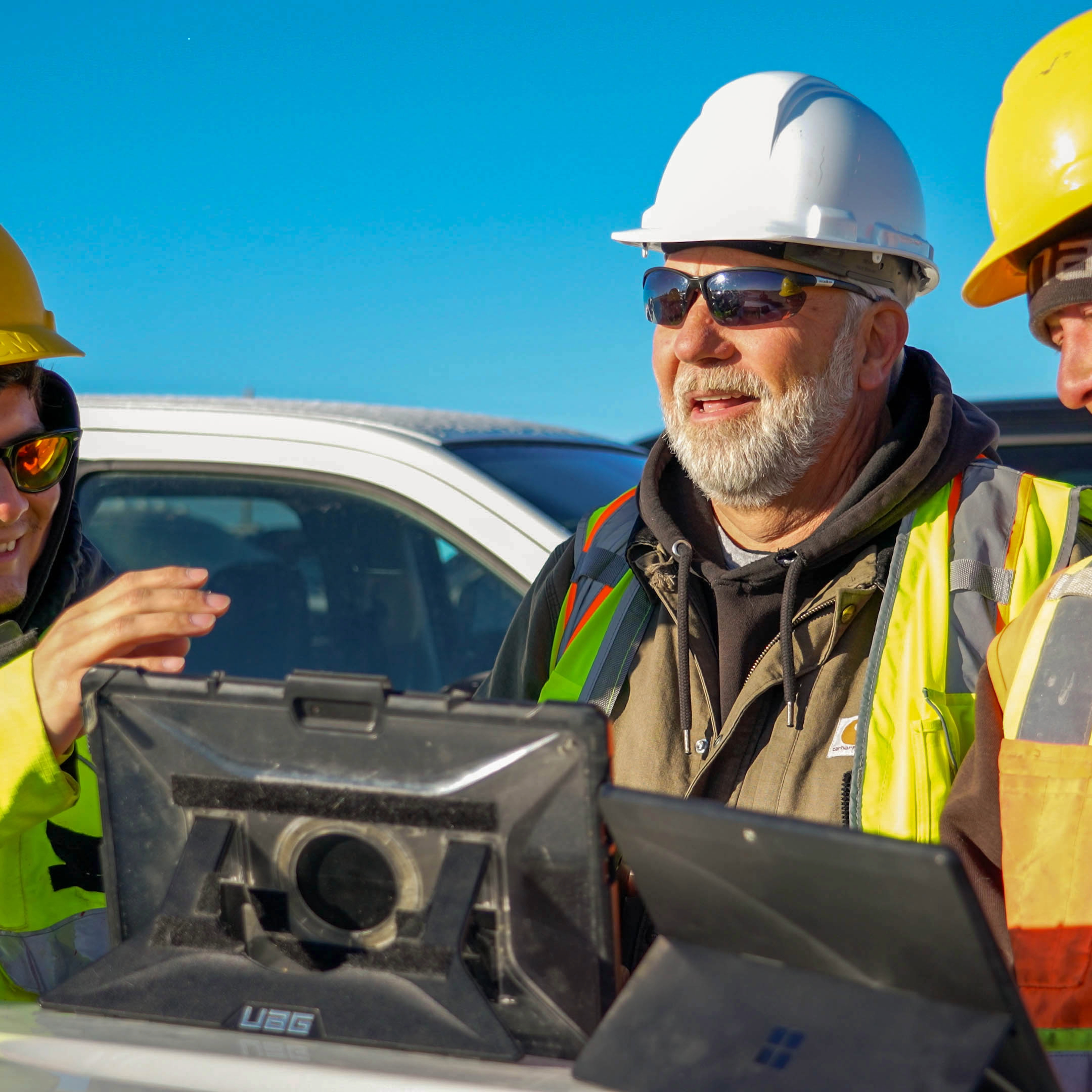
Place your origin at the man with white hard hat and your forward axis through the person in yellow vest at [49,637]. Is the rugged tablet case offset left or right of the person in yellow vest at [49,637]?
left

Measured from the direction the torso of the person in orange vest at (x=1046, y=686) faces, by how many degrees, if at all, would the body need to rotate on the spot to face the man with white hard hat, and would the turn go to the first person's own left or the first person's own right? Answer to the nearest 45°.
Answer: approximately 90° to the first person's own right

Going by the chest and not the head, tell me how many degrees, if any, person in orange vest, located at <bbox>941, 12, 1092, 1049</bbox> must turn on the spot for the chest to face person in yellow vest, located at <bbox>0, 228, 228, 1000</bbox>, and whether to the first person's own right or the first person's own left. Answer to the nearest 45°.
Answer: approximately 45° to the first person's own right

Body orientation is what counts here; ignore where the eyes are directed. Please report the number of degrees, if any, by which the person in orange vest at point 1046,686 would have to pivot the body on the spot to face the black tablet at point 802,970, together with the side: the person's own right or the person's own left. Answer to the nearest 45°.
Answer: approximately 45° to the person's own left

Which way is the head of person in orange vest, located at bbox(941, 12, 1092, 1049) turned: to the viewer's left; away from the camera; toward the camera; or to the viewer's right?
to the viewer's left

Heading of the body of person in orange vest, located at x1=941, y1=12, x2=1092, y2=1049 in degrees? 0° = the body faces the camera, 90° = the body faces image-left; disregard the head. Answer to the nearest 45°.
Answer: approximately 45°

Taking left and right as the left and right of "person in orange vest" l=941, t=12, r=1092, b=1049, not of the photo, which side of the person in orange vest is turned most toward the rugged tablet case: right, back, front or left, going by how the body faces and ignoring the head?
front
